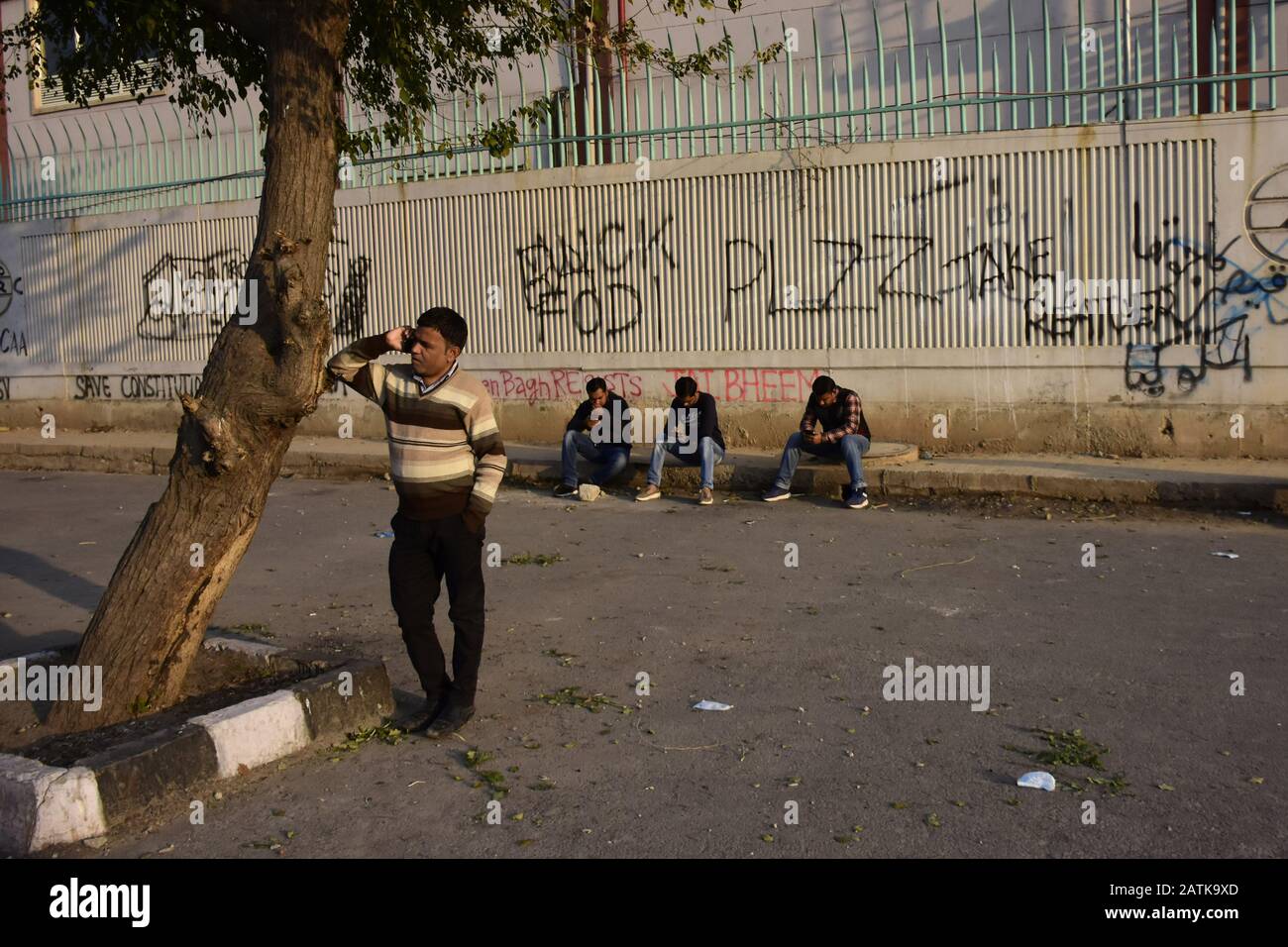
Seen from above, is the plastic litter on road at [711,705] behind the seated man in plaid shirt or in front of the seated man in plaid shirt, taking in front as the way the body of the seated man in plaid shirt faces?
in front

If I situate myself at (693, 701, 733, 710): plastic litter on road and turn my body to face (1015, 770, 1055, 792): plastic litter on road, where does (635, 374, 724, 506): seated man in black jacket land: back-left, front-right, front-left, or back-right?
back-left

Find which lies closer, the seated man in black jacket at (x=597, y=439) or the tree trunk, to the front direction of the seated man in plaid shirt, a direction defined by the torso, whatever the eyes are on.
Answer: the tree trunk

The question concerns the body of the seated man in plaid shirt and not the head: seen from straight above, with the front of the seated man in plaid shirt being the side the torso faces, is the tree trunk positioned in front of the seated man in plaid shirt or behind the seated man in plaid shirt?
in front

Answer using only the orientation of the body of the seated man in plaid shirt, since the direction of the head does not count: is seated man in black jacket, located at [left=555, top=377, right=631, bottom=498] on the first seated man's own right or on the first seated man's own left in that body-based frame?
on the first seated man's own right

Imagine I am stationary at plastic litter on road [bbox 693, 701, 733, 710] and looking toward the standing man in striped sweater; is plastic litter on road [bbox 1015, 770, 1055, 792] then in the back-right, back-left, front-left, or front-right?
back-left

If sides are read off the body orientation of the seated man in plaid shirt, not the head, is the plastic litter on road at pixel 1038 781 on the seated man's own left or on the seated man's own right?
on the seated man's own left

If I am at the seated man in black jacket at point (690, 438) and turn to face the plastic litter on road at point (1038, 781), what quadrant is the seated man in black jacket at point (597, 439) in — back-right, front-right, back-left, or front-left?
back-right

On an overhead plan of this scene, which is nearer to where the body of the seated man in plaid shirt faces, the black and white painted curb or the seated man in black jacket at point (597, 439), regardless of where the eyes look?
the black and white painted curb

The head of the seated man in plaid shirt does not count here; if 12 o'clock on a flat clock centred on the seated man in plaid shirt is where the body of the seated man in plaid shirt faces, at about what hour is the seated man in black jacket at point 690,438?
The seated man in black jacket is roughly at 2 o'clock from the seated man in plaid shirt.
